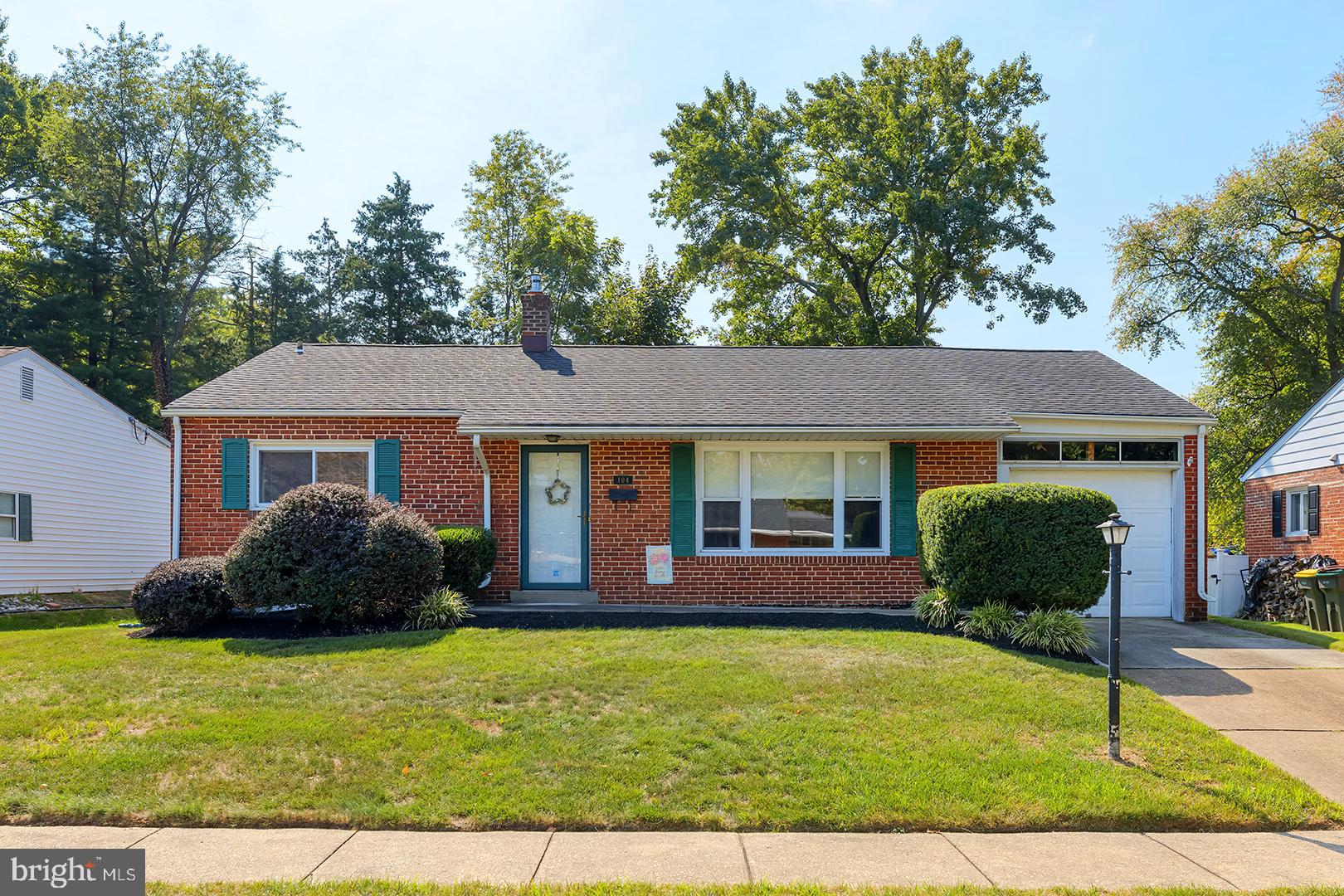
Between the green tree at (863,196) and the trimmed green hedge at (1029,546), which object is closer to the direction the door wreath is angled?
the trimmed green hedge

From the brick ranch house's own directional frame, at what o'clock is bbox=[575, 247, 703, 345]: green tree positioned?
The green tree is roughly at 6 o'clock from the brick ranch house.

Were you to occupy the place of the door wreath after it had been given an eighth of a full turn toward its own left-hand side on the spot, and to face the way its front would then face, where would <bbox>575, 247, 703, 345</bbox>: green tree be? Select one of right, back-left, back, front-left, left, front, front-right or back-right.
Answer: back-left

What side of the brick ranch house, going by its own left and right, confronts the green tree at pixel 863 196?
back

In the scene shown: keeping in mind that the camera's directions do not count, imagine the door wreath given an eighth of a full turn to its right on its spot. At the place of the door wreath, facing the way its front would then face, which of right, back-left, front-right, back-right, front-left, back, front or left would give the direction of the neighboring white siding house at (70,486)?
right

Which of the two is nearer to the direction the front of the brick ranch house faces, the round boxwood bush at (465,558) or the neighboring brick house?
the round boxwood bush
